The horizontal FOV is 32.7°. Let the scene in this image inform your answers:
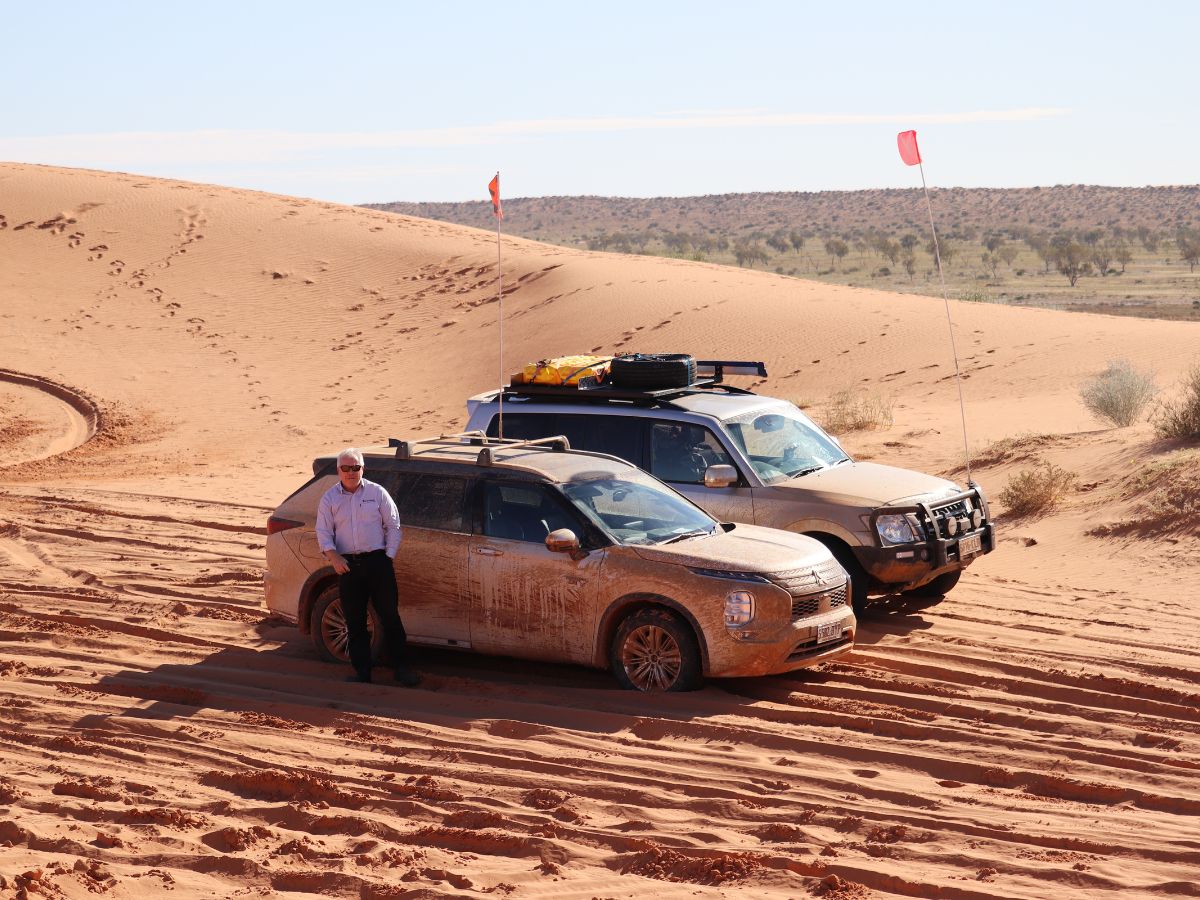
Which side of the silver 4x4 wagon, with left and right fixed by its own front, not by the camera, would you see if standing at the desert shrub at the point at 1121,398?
left

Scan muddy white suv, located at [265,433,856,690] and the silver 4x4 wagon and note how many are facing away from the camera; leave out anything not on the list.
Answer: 0

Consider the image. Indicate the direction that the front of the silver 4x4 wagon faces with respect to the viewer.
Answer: facing the viewer and to the right of the viewer

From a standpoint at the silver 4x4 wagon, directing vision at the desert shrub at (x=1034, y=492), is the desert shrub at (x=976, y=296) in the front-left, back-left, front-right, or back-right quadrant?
front-left

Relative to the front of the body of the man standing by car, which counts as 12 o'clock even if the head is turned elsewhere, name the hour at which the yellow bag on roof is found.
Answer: The yellow bag on roof is roughly at 7 o'clock from the man standing by car.

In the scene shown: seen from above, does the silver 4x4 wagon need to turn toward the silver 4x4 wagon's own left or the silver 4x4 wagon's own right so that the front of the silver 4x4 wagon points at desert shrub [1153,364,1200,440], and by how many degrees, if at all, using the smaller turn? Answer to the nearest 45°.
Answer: approximately 90° to the silver 4x4 wagon's own left

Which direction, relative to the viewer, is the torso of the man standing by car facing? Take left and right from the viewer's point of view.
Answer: facing the viewer

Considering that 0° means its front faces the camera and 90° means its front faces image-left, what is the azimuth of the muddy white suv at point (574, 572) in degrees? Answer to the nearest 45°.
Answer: approximately 315°

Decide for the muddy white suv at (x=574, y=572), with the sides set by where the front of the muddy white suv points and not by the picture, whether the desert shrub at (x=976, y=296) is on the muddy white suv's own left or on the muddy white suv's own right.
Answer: on the muddy white suv's own left
